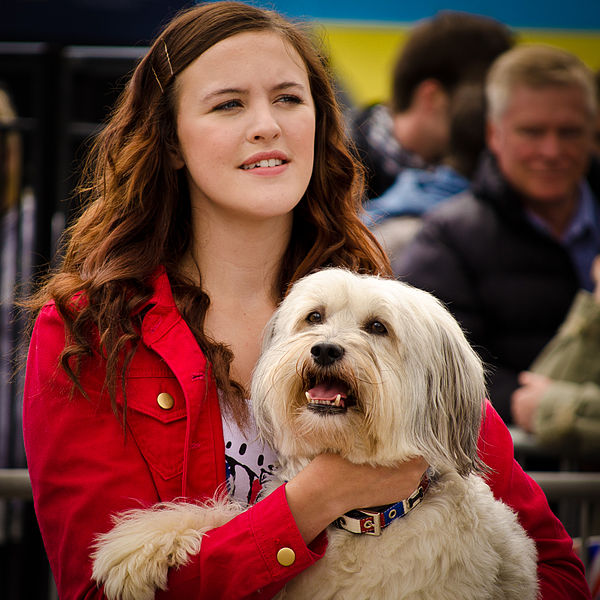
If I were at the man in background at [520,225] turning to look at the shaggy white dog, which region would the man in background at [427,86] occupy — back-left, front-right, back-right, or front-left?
back-right

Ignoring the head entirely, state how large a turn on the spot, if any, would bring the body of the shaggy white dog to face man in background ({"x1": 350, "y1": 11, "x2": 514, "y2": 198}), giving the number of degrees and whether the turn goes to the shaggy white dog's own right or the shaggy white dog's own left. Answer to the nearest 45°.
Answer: approximately 135° to the shaggy white dog's own right

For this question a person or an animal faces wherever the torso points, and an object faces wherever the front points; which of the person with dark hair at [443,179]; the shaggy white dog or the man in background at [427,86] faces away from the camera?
the person with dark hair

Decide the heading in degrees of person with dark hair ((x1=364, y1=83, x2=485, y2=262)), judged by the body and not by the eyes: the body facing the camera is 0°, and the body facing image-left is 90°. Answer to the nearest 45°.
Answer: approximately 180°

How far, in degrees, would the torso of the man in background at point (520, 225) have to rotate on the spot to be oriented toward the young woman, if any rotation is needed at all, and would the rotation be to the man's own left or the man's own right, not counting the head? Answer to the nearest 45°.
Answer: approximately 45° to the man's own right

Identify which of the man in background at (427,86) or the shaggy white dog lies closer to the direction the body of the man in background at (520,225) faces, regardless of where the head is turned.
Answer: the shaggy white dog

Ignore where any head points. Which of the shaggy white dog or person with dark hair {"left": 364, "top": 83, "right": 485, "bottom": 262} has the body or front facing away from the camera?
the person with dark hair
